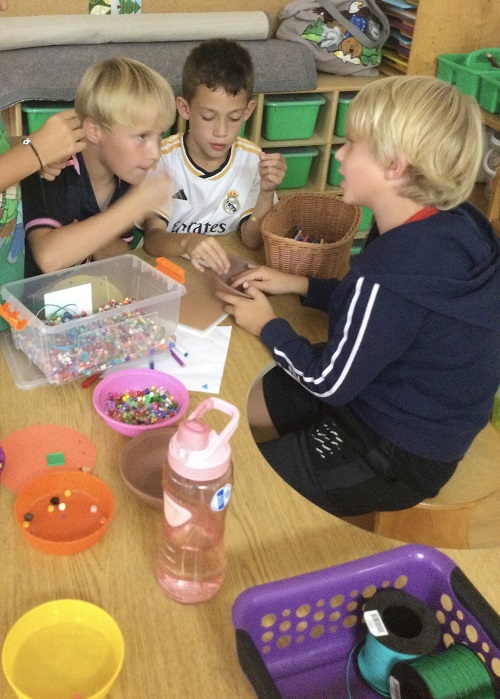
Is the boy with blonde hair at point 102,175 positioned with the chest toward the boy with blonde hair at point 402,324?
yes

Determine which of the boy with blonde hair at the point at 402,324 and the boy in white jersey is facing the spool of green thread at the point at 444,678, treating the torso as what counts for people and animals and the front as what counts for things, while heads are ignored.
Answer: the boy in white jersey

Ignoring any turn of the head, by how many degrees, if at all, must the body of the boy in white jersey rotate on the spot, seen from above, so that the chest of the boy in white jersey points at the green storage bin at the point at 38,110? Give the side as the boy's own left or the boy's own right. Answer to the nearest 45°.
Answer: approximately 135° to the boy's own right

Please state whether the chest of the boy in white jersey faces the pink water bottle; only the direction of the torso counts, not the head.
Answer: yes

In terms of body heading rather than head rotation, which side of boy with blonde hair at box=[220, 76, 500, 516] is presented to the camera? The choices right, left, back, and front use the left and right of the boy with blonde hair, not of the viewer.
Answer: left

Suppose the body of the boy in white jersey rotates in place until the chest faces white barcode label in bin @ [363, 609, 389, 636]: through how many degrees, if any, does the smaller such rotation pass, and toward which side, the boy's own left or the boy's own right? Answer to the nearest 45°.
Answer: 0° — they already face it

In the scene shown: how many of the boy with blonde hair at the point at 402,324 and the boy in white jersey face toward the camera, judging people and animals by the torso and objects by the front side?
1

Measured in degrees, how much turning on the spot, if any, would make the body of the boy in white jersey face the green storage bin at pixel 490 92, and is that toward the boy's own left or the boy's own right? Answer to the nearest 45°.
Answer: approximately 135° to the boy's own left

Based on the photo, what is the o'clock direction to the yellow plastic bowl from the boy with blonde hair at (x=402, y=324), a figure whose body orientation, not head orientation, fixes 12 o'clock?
The yellow plastic bowl is roughly at 10 o'clock from the boy with blonde hair.

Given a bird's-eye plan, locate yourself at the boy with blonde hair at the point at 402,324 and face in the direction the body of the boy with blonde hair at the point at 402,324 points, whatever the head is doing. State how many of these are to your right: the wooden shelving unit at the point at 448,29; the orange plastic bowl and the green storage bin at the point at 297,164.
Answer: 2
